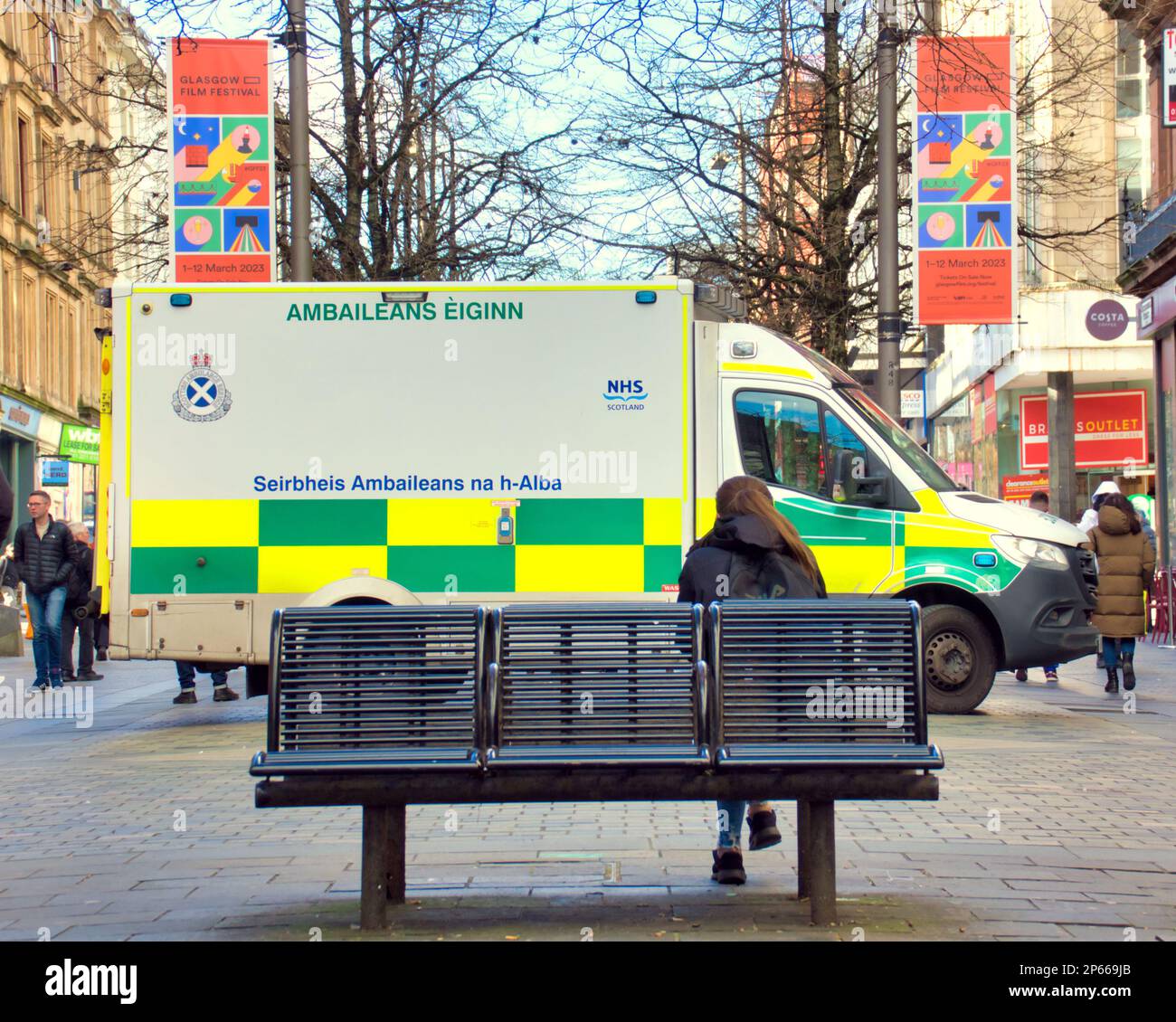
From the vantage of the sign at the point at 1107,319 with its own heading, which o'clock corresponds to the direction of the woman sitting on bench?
The woman sitting on bench is roughly at 12 o'clock from the sign.

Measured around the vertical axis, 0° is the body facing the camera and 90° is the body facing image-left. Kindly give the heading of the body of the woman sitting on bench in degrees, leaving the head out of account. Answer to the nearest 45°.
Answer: approximately 180°

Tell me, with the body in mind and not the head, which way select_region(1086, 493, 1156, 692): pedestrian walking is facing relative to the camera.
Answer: away from the camera

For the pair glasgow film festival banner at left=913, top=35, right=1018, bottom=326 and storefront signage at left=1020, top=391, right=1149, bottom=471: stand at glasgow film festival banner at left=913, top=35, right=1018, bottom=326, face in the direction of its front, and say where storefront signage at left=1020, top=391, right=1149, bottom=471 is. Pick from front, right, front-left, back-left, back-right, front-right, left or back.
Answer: back

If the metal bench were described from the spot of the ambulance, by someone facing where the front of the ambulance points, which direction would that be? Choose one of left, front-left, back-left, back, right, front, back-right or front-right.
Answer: right

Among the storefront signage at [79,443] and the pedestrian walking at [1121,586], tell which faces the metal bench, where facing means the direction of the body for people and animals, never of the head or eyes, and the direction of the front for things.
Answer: the storefront signage

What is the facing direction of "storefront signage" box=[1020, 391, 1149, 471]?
toward the camera

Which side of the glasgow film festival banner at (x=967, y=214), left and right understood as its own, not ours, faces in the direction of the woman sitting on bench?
front

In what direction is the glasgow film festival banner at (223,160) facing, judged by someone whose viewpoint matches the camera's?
facing the viewer

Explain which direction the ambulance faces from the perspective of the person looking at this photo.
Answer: facing to the right of the viewer

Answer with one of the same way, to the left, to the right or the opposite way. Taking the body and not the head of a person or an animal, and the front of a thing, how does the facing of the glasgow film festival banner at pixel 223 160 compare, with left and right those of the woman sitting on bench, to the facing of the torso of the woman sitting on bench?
the opposite way

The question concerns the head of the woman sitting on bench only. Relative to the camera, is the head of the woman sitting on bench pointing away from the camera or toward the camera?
away from the camera

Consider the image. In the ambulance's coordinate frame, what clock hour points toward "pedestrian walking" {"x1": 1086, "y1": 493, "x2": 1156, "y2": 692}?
The pedestrian walking is roughly at 11 o'clock from the ambulance.

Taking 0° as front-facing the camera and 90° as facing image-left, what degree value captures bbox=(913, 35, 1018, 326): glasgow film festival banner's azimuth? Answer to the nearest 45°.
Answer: approximately 0°
